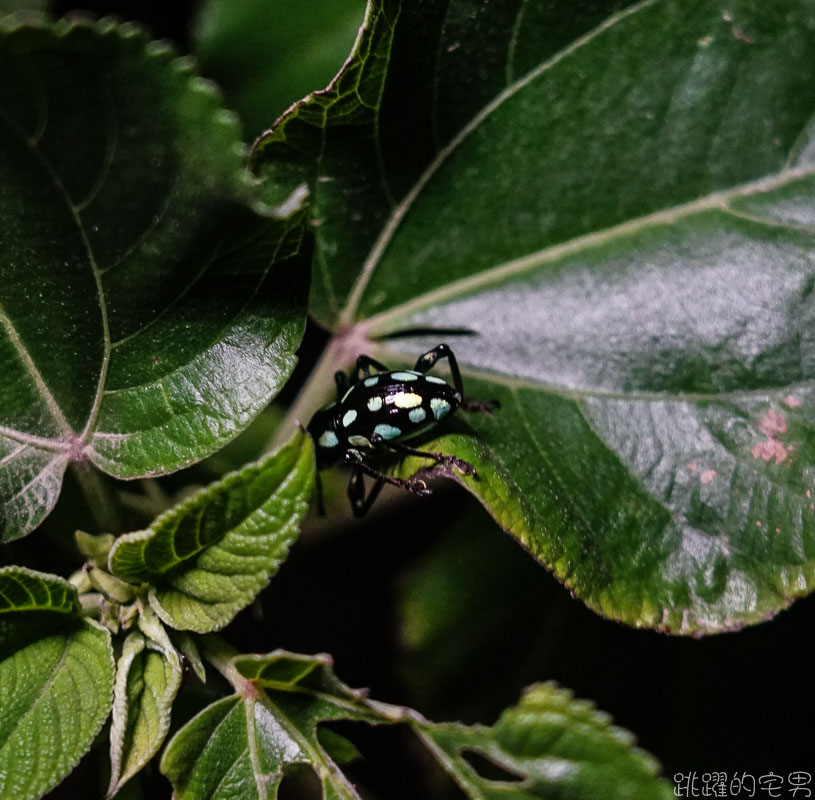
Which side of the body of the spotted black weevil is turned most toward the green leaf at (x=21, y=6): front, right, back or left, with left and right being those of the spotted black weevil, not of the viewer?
right

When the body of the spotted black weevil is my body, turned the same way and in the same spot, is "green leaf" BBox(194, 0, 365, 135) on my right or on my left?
on my right

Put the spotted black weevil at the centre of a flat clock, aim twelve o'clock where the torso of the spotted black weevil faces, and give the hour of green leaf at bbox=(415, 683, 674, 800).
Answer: The green leaf is roughly at 8 o'clock from the spotted black weevil.

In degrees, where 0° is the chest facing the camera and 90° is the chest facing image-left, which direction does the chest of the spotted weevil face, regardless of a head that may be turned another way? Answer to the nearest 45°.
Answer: approximately 45°
